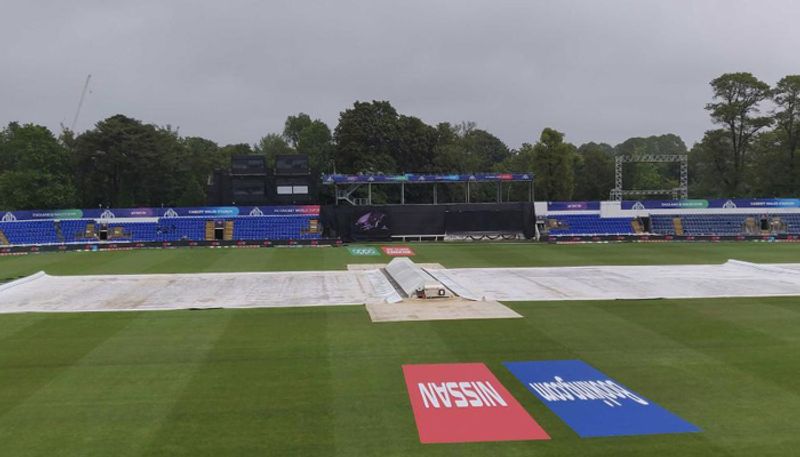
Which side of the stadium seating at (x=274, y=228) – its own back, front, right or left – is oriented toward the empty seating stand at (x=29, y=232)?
right

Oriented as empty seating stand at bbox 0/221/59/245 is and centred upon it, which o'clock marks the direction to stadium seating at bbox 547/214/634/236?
The stadium seating is roughly at 10 o'clock from the empty seating stand.

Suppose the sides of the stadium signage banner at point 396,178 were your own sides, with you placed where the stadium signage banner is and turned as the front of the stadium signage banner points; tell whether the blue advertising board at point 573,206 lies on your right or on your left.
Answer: on your left

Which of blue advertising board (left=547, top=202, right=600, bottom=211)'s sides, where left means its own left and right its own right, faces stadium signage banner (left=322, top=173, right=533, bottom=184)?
right

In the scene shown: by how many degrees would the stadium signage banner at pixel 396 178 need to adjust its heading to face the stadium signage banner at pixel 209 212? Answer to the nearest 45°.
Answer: approximately 90° to its right

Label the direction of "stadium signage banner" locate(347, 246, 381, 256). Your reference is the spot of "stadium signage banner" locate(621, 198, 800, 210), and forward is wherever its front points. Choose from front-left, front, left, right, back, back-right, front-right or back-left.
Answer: front-right

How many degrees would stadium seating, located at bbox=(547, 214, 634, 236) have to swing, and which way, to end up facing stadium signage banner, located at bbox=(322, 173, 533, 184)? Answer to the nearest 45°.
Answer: approximately 90° to its right

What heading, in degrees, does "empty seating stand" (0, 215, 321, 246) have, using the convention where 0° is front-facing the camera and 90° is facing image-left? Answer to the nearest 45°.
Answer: approximately 0°
